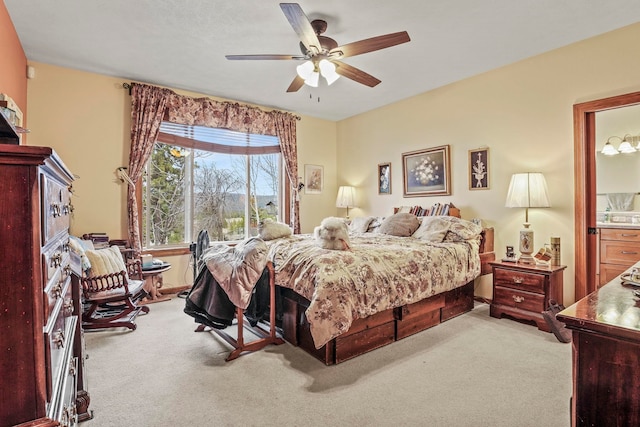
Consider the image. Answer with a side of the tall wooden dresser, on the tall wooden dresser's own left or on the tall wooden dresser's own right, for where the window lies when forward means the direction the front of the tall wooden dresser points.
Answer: on the tall wooden dresser's own left

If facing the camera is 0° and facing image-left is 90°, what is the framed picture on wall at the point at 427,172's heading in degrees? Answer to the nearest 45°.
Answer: approximately 45°

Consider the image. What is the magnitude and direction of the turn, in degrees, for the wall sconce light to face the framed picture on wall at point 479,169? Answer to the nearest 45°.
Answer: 0° — it already faces it

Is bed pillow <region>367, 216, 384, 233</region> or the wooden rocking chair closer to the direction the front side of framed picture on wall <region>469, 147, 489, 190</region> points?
the wooden rocking chair

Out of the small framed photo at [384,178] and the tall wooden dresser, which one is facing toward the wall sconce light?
the tall wooden dresser

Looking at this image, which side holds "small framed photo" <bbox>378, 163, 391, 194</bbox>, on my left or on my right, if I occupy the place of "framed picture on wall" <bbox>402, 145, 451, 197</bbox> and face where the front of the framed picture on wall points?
on my right

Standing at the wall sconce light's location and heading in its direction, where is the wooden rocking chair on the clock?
The wooden rocking chair is roughly at 12 o'clock from the wall sconce light.

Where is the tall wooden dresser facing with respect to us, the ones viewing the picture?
facing to the right of the viewer

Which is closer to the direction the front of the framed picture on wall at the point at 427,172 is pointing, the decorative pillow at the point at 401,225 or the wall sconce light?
the decorative pillow

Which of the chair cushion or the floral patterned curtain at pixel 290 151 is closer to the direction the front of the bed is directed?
the chair cushion
